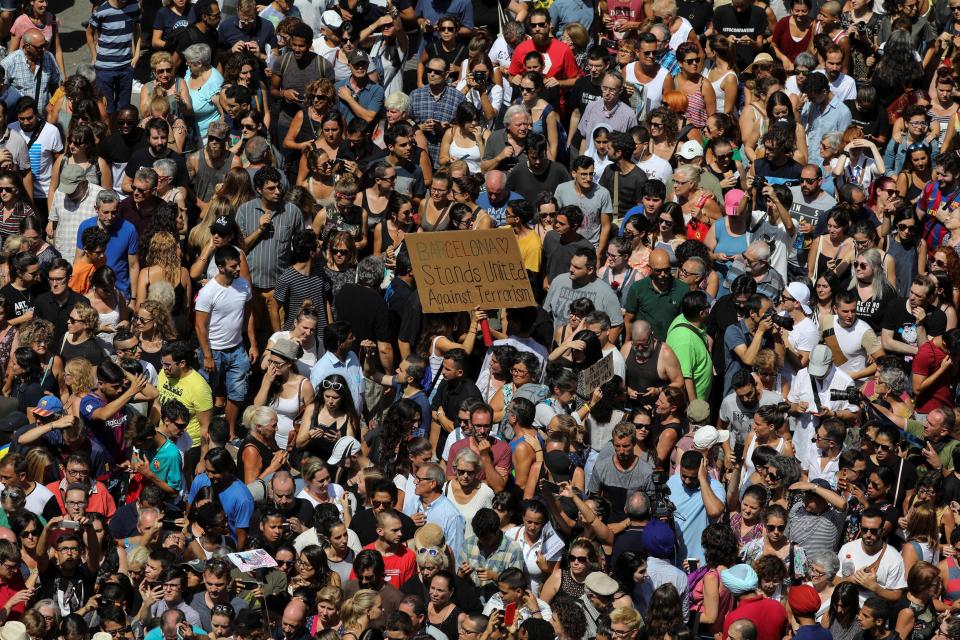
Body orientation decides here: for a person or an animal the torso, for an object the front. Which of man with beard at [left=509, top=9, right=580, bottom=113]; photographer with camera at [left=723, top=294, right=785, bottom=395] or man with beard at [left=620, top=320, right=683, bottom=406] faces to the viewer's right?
the photographer with camera

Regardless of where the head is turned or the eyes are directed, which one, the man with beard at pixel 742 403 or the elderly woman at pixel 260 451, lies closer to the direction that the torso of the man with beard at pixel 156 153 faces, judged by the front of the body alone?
the elderly woman

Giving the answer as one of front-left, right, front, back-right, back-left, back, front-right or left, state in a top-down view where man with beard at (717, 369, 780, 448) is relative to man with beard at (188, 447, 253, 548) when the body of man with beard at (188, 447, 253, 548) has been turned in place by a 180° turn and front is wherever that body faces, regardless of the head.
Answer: front-right

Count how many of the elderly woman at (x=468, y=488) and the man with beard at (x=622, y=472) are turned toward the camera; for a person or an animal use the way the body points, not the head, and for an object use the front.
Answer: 2

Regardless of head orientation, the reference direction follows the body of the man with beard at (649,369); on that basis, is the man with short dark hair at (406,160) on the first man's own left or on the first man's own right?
on the first man's own right

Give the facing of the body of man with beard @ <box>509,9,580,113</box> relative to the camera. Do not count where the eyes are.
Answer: toward the camera

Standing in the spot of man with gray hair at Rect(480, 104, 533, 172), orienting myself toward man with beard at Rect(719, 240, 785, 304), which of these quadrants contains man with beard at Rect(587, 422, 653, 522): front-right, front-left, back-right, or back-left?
front-right

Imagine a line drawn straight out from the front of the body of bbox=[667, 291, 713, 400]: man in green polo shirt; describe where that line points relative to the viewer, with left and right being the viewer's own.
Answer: facing to the right of the viewer

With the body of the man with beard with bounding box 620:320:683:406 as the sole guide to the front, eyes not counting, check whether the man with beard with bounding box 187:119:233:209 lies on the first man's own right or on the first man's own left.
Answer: on the first man's own right

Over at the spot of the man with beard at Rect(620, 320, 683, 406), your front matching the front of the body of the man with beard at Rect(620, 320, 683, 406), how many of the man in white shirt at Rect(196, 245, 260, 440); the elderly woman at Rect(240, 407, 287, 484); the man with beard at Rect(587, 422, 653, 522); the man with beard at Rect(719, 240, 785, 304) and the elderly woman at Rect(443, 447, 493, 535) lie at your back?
1

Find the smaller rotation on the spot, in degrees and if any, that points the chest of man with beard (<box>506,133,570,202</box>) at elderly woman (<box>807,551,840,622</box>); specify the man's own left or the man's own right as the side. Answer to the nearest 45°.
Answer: approximately 45° to the man's own left

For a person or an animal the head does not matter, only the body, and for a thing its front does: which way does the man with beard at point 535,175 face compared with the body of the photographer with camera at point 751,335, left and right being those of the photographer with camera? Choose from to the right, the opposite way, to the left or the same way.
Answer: to the right

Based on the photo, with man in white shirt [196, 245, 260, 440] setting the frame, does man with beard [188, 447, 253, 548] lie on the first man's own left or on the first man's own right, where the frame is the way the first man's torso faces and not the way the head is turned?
on the first man's own right

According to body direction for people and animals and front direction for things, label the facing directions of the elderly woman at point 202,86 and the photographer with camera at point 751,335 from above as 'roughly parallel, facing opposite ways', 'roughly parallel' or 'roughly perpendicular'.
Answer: roughly perpendicular
